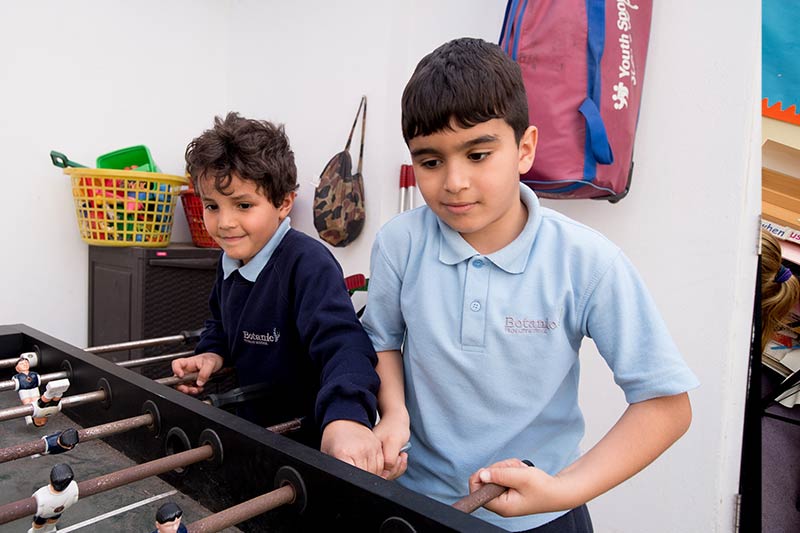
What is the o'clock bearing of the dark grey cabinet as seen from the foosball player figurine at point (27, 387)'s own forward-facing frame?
The dark grey cabinet is roughly at 8 o'clock from the foosball player figurine.

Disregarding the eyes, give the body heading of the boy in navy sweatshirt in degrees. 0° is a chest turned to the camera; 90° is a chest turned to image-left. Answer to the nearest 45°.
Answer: approximately 45°

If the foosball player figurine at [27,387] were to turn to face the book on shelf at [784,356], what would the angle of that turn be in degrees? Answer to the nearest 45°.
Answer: approximately 45° to its left

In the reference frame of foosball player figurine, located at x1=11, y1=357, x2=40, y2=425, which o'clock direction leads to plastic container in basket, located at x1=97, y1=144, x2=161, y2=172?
The plastic container in basket is roughly at 8 o'clock from the foosball player figurine.

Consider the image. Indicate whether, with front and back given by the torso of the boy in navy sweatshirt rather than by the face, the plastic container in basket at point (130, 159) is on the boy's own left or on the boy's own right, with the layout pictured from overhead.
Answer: on the boy's own right

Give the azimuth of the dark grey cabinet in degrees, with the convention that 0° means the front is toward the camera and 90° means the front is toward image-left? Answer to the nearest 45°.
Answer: approximately 315°

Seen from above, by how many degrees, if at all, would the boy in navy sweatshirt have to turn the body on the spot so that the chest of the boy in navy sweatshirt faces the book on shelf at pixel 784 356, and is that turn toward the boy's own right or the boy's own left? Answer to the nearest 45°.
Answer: approximately 135° to the boy's own left

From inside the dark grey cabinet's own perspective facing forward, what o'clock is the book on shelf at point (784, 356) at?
The book on shelf is roughly at 11 o'clock from the dark grey cabinet.

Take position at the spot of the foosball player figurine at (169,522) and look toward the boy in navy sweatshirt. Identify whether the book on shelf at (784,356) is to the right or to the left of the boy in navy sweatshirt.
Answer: right

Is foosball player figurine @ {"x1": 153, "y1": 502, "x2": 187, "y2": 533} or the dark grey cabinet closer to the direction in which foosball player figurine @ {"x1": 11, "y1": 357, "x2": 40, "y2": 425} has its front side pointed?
the foosball player figurine
